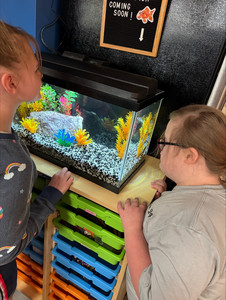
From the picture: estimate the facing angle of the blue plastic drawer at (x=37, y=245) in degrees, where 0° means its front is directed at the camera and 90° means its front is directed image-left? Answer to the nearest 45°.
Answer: approximately 45°

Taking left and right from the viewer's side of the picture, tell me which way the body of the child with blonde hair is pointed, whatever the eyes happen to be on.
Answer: facing away from the viewer and to the right of the viewer

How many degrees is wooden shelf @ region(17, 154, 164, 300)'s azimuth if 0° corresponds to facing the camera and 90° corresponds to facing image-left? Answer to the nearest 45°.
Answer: approximately 45°

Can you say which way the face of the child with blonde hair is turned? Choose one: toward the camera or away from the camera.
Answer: away from the camera

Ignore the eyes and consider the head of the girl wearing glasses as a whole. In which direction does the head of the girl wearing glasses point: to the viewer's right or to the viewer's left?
to the viewer's left
